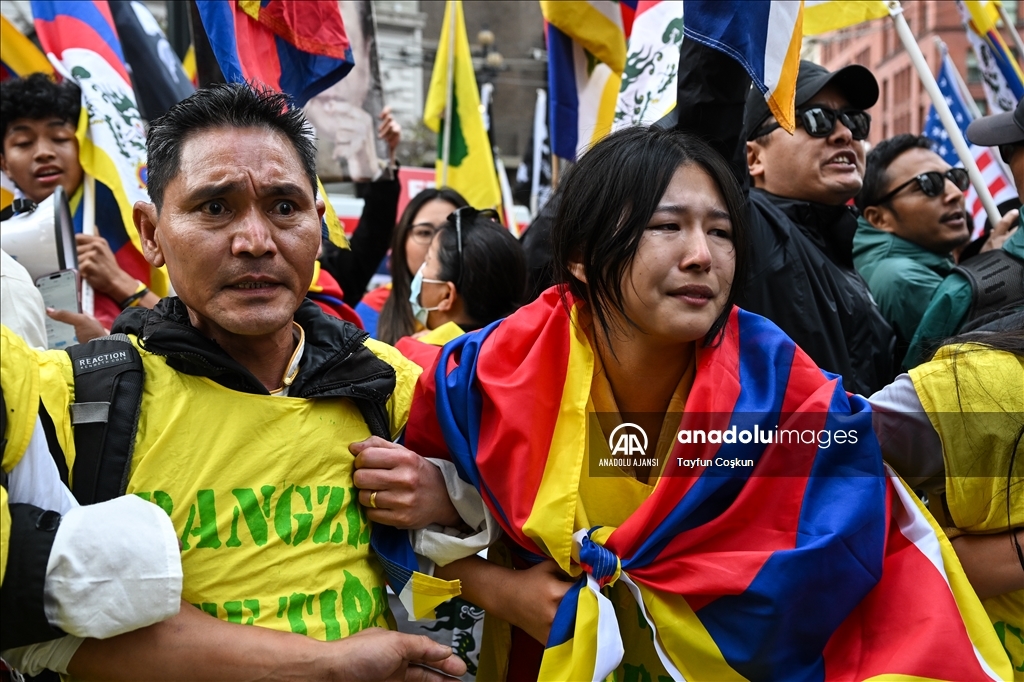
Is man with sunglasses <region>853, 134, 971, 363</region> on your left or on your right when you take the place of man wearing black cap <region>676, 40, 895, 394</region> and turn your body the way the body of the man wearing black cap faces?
on your left

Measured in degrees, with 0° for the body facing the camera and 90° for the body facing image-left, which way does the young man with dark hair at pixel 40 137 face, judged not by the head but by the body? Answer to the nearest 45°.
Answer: approximately 0°

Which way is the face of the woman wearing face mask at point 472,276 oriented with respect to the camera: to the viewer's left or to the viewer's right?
to the viewer's left

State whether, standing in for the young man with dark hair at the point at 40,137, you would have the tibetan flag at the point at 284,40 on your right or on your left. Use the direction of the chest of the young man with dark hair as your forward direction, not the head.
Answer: on your left

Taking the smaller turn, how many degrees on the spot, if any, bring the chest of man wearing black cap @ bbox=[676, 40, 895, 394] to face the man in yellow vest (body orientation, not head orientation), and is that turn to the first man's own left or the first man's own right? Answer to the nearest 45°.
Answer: approximately 90° to the first man's own right
